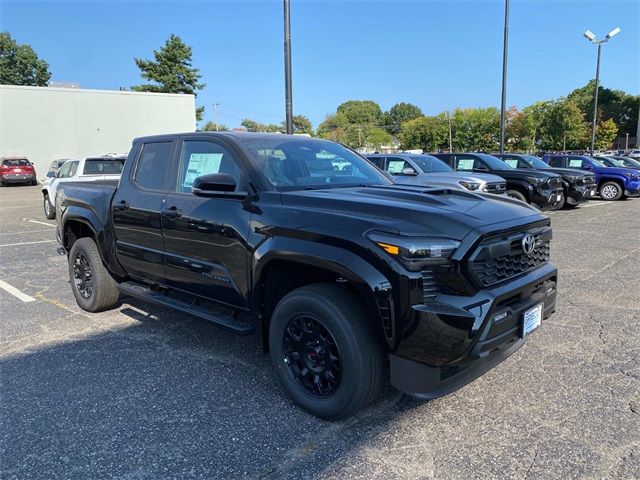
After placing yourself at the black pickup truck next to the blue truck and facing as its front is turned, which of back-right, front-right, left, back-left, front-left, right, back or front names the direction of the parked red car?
back-right

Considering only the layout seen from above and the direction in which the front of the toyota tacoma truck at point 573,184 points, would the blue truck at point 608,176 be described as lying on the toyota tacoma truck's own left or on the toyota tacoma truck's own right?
on the toyota tacoma truck's own left

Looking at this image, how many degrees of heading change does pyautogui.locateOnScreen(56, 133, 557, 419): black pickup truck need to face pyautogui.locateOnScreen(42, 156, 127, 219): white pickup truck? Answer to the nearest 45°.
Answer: approximately 180°

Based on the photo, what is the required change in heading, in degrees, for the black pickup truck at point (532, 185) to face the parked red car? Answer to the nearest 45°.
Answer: approximately 135° to its right

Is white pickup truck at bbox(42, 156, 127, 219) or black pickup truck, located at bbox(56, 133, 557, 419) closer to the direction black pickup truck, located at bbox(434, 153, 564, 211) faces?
the black pickup truck

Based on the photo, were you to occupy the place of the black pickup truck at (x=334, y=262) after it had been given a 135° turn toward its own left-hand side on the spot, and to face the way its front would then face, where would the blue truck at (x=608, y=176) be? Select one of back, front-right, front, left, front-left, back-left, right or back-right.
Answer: front-right
